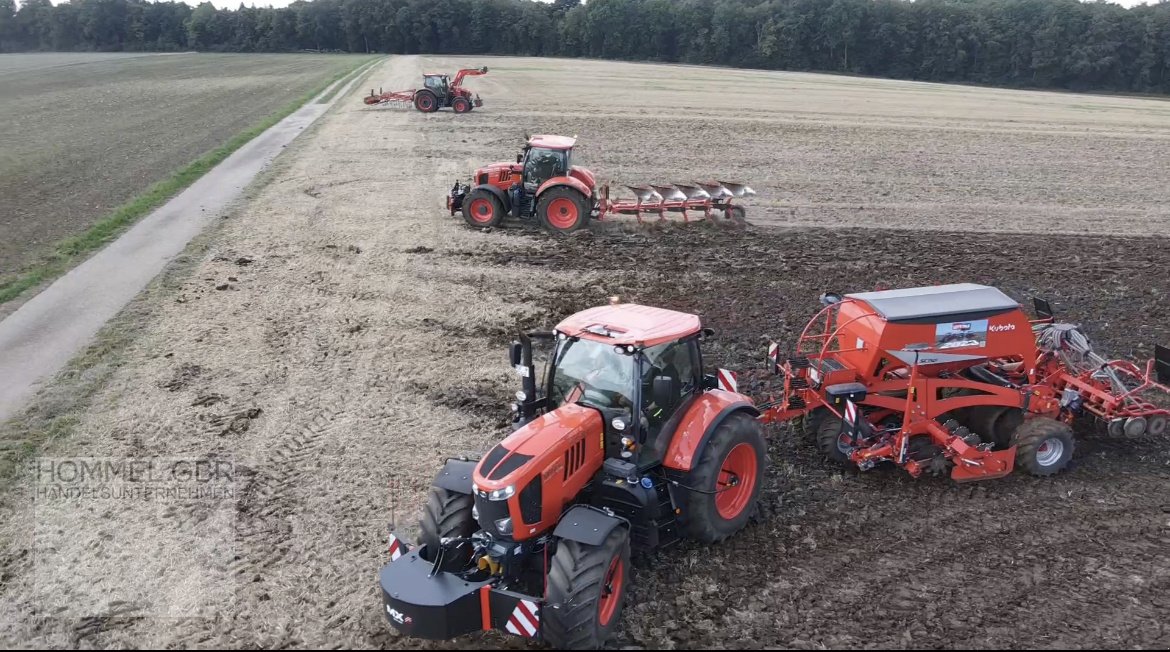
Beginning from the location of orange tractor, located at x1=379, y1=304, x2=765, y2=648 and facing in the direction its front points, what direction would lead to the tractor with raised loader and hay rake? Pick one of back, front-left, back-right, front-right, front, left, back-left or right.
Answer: back-right

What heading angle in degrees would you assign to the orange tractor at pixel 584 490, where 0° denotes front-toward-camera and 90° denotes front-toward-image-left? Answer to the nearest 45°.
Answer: approximately 45°
